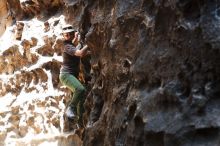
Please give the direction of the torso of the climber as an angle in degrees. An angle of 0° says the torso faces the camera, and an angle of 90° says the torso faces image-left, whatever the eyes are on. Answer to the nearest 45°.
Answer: approximately 270°
